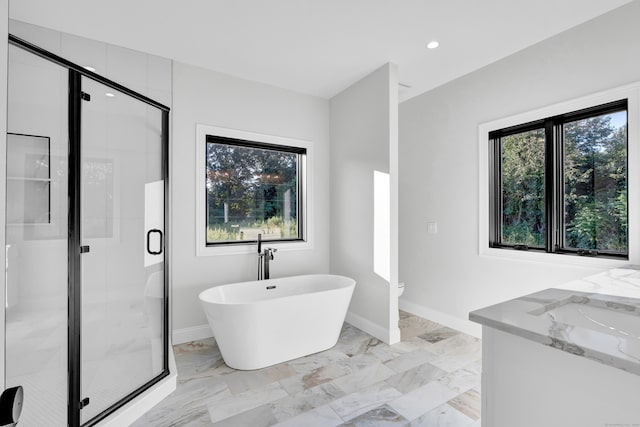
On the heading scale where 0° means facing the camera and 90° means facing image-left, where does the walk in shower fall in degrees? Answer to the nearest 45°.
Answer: approximately 315°

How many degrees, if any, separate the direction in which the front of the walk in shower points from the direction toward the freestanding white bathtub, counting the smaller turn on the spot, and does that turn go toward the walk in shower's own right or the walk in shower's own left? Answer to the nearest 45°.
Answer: approximately 45° to the walk in shower's own left

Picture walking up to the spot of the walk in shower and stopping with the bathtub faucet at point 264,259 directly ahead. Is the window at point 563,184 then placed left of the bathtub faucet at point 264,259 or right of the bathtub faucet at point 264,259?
right

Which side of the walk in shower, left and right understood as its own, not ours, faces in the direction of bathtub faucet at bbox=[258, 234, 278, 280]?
left

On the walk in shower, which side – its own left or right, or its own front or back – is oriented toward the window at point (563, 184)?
front

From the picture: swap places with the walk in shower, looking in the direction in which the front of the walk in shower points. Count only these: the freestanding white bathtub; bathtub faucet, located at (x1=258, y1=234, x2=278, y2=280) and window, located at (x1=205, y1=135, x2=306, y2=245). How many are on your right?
0

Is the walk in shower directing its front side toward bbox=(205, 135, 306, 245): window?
no

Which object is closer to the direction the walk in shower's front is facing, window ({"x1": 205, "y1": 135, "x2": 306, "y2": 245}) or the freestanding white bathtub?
the freestanding white bathtub

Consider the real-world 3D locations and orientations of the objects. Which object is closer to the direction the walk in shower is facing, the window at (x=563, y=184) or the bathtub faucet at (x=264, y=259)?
the window
